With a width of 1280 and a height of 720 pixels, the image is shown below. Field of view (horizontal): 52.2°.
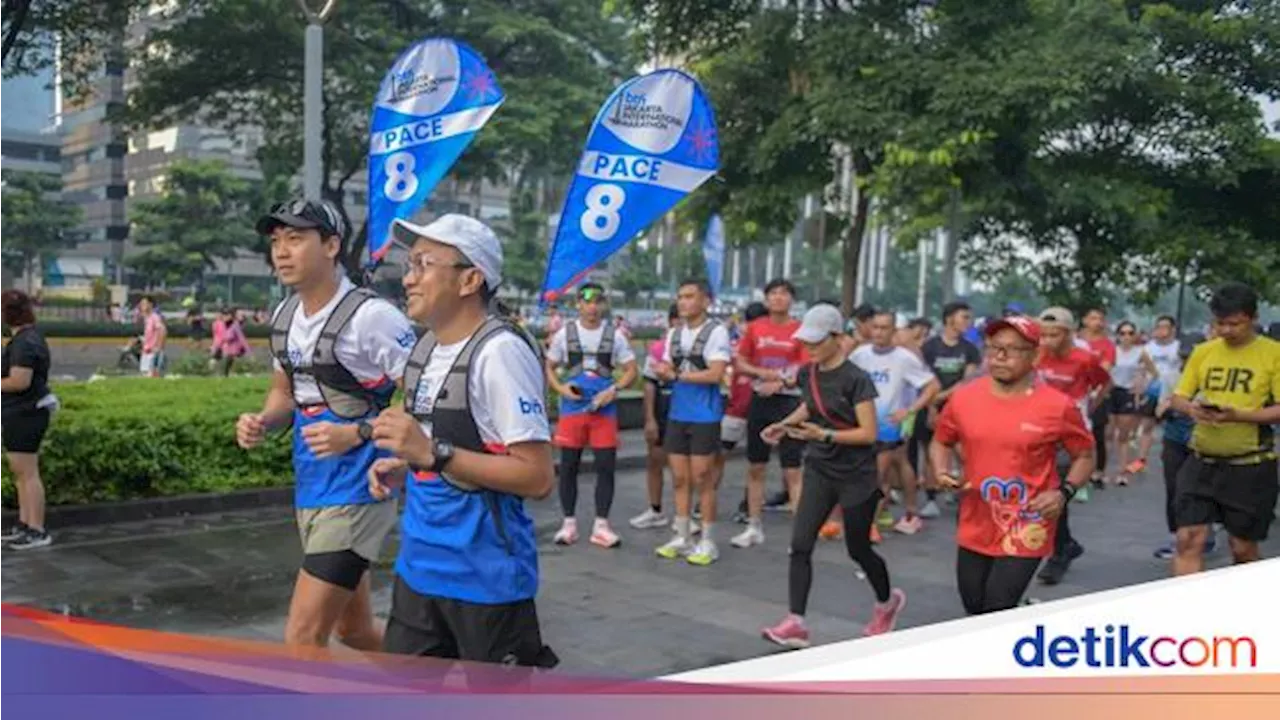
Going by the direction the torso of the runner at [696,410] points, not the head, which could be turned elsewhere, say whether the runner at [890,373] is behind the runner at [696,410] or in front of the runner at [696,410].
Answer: behind

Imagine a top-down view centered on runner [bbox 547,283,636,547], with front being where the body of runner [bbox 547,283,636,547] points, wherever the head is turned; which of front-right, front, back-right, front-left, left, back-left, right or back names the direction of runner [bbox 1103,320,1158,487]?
back-left

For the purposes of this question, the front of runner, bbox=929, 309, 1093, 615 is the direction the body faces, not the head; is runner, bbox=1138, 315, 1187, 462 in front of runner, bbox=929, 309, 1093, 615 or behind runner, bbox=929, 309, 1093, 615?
behind

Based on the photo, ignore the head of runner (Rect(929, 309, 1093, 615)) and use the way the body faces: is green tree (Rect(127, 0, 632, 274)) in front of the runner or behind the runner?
behind

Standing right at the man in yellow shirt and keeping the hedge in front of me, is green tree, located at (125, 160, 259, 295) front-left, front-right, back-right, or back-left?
front-right

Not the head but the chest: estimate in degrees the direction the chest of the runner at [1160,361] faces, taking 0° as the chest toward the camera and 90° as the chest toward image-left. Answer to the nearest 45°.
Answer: approximately 45°

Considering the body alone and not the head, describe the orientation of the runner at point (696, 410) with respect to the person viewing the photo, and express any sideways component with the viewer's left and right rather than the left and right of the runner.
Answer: facing the viewer and to the left of the viewer

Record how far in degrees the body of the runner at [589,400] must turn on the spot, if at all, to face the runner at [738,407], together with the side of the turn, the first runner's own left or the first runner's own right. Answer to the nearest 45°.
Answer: approximately 135° to the first runner's own left

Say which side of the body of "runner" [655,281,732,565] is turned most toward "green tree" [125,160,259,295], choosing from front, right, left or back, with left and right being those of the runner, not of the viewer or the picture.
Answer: right

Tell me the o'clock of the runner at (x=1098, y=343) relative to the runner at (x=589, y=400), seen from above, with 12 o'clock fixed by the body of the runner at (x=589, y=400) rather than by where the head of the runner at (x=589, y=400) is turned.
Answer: the runner at (x=1098, y=343) is roughly at 8 o'clock from the runner at (x=589, y=400).
